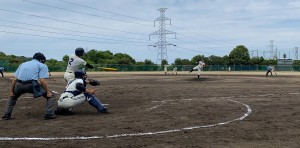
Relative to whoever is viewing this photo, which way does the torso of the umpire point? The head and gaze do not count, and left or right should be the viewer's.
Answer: facing away from the viewer and to the right of the viewer
